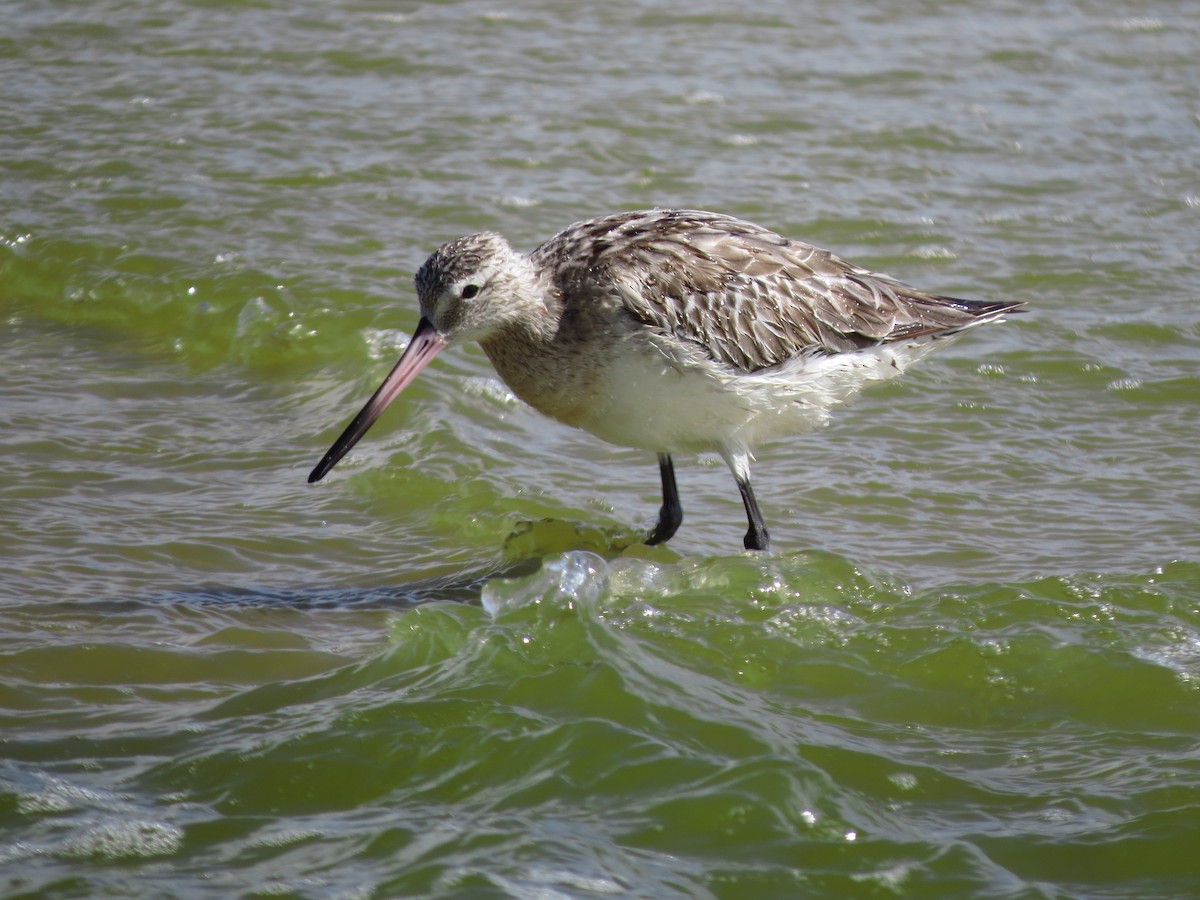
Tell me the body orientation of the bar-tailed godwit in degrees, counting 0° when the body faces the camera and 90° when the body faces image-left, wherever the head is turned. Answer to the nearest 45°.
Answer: approximately 90°
